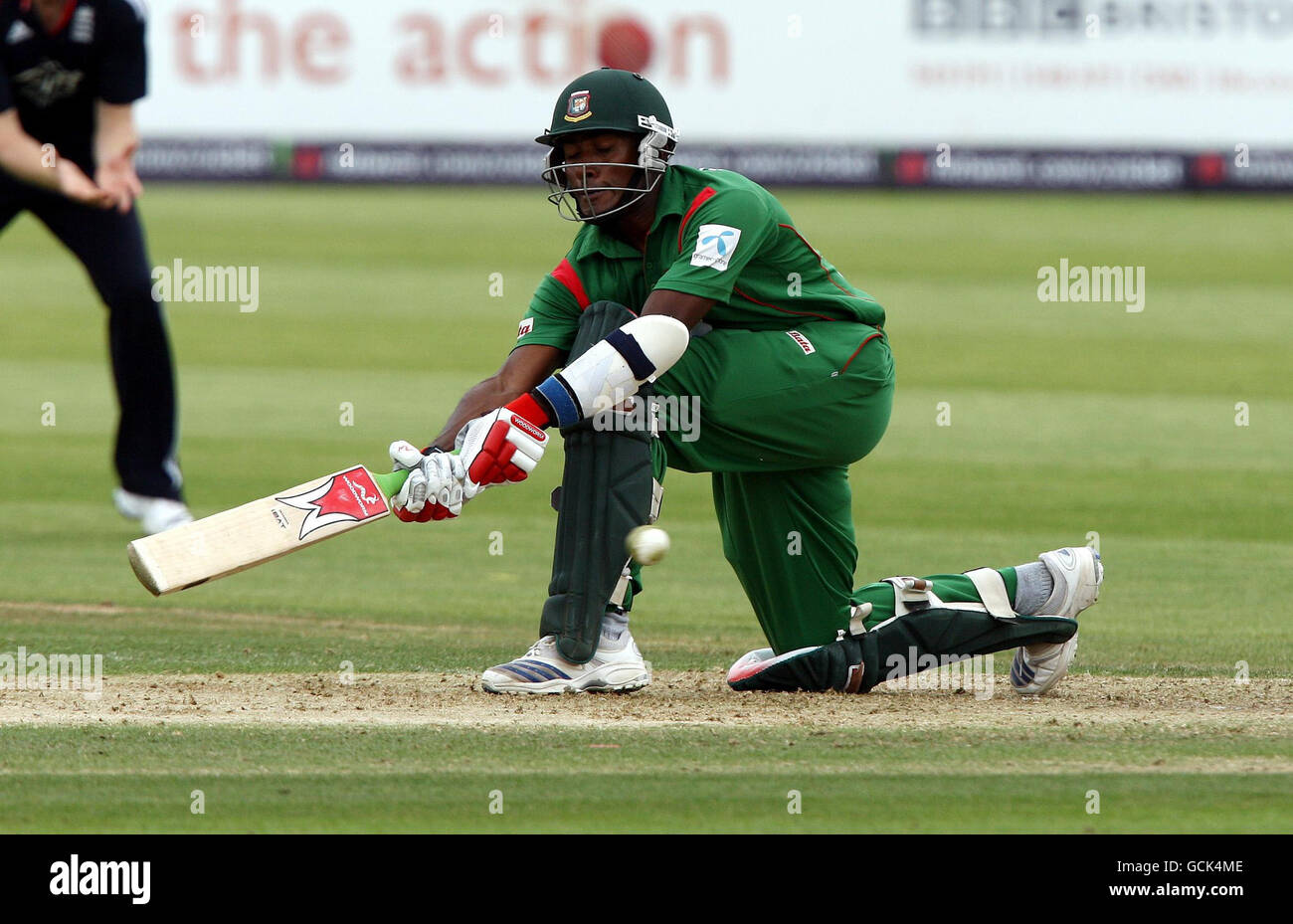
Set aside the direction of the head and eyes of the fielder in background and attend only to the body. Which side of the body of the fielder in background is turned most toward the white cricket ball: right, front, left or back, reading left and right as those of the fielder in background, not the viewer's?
front

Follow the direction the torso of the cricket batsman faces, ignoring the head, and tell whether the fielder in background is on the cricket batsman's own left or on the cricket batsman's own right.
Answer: on the cricket batsman's own right

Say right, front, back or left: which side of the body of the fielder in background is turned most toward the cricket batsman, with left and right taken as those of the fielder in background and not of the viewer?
front

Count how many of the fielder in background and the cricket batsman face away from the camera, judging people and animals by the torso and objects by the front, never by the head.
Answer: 0

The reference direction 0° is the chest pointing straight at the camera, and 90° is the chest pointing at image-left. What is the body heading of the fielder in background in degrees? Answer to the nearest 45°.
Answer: approximately 0°

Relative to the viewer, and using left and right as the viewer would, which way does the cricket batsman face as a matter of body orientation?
facing the viewer and to the left of the viewer
